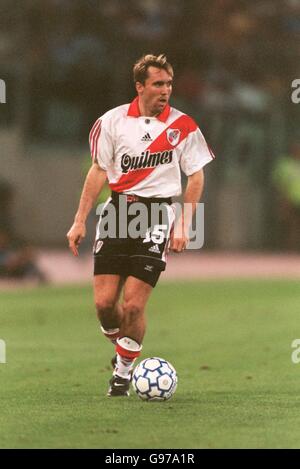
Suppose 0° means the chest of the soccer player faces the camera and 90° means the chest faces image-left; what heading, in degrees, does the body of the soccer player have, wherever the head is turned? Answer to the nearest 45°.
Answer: approximately 0°
